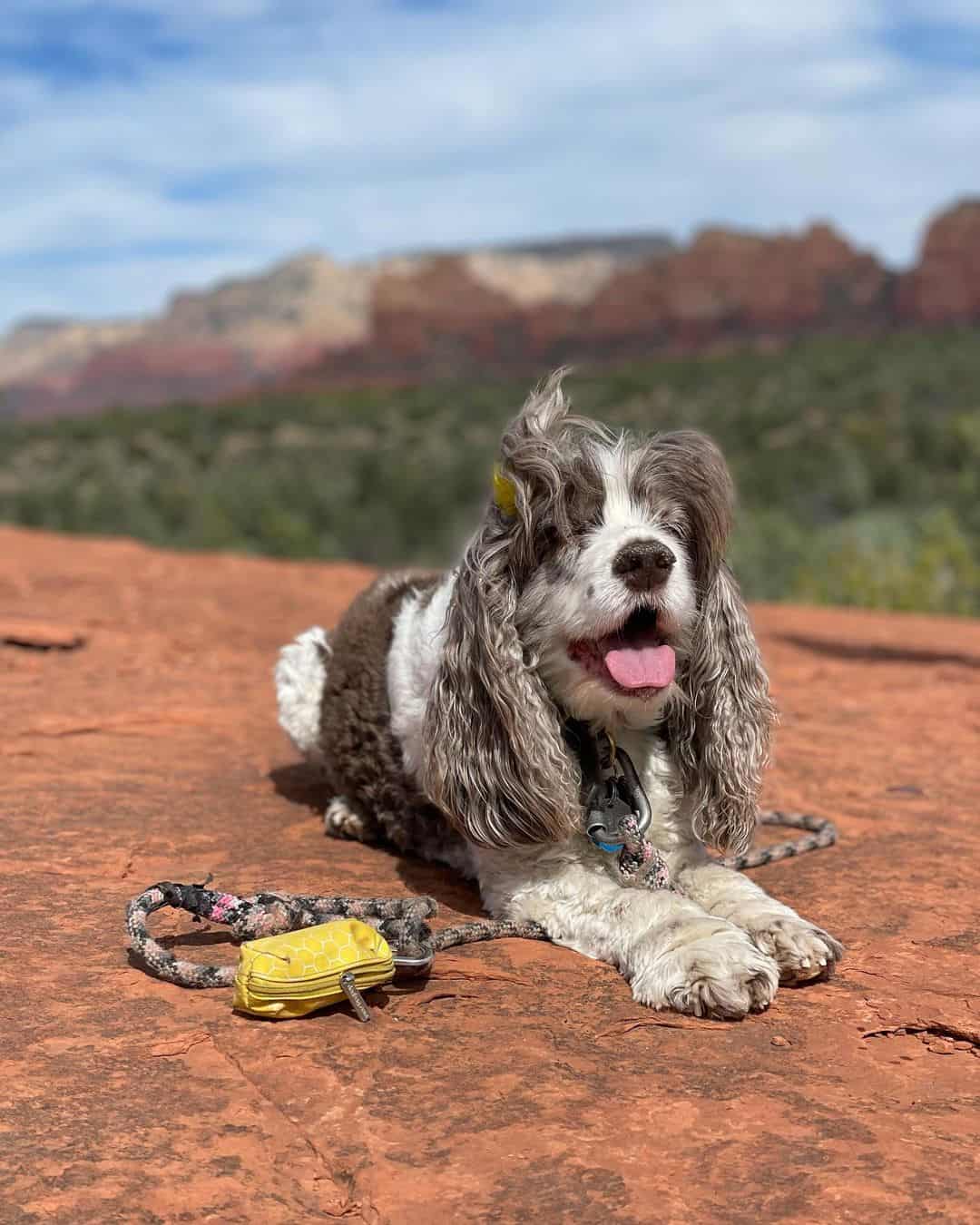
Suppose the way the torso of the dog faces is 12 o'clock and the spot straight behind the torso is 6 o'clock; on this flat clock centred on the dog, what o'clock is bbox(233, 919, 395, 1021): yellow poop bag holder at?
The yellow poop bag holder is roughly at 3 o'clock from the dog.

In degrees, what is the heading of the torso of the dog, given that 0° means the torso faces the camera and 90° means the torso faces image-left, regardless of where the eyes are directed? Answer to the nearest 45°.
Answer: approximately 315°

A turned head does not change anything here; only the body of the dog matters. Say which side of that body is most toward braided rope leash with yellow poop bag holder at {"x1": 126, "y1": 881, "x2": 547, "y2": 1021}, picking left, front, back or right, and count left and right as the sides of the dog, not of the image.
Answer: right
